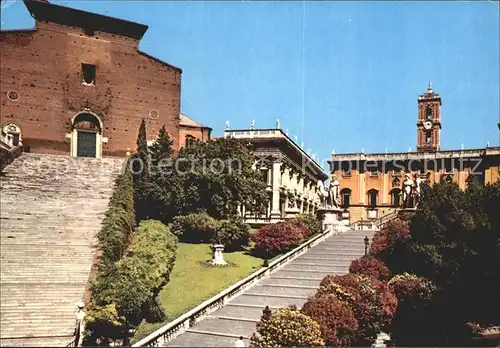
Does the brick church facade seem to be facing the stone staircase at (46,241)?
yes

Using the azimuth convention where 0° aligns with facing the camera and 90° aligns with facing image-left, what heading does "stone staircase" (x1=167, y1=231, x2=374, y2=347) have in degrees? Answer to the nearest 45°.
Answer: approximately 45°

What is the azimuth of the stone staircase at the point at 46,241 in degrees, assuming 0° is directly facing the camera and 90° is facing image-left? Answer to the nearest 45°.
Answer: approximately 0°

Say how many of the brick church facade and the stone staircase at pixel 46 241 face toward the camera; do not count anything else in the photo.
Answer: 2

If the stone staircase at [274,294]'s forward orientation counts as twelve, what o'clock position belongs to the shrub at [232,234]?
The shrub is roughly at 4 o'clock from the stone staircase.

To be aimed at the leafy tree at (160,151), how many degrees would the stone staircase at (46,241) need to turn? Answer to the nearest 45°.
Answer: approximately 135° to its left

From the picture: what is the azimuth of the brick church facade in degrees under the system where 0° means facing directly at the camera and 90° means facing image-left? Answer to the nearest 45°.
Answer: approximately 0°

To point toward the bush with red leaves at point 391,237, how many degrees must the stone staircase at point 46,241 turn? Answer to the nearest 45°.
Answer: approximately 90° to its left

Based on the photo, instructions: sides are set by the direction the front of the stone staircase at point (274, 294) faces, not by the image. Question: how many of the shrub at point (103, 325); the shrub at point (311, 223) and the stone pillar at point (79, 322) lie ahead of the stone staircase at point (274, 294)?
2

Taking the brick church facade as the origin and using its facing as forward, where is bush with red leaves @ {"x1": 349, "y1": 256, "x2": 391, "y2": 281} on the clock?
The bush with red leaves is roughly at 11 o'clock from the brick church facade.

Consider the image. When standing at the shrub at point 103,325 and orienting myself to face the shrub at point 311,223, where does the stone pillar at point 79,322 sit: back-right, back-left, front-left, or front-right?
back-left
